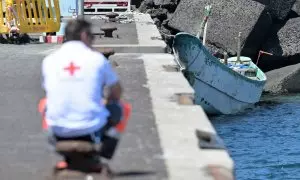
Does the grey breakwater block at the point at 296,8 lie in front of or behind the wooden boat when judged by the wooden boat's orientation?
behind

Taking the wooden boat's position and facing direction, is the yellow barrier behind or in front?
in front

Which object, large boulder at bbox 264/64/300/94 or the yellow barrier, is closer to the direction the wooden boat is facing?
the yellow barrier

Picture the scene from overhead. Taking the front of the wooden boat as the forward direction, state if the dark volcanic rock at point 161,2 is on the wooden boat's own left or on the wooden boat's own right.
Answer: on the wooden boat's own right

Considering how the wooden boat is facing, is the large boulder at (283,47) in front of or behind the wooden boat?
behind
